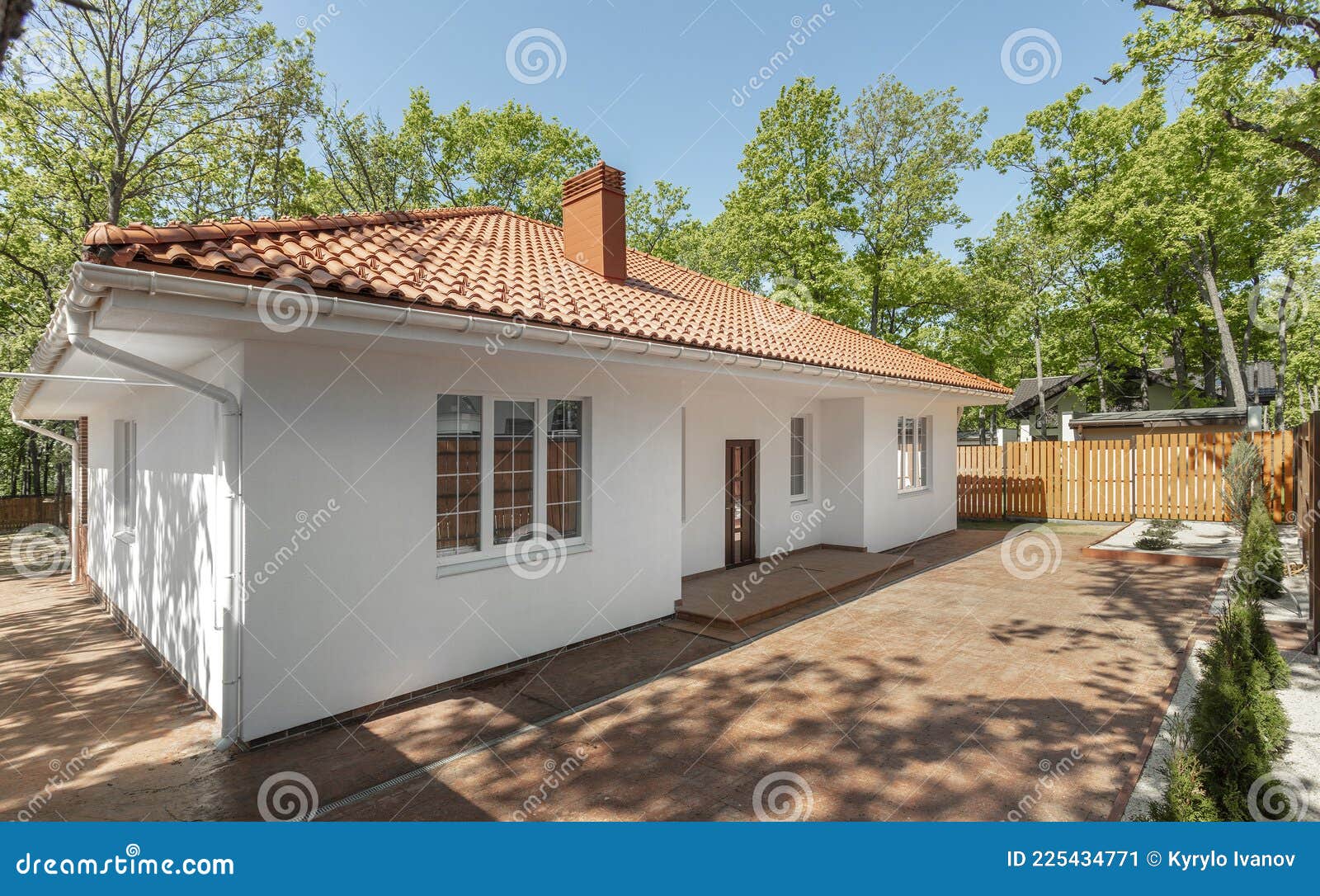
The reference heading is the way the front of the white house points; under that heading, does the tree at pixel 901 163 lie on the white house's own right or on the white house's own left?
on the white house's own left

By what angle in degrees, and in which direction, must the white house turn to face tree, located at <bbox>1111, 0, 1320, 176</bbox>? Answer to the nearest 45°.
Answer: approximately 45° to its left

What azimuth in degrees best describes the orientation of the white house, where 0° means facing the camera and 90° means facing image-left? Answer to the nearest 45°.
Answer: approximately 315°

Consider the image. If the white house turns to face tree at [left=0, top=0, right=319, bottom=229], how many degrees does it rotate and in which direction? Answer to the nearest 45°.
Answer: approximately 180°

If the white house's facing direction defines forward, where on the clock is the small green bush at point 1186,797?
The small green bush is roughly at 12 o'clock from the white house.

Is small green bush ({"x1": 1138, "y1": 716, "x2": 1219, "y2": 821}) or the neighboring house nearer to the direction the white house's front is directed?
the small green bush

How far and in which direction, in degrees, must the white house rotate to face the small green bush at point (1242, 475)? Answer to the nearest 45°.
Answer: approximately 45° to its left

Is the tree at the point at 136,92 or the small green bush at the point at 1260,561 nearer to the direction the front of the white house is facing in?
the small green bush

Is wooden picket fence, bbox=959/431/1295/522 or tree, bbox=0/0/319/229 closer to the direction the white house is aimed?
the wooden picket fence

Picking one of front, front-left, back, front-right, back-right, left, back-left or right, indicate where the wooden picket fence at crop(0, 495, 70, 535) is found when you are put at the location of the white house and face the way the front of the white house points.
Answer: back
